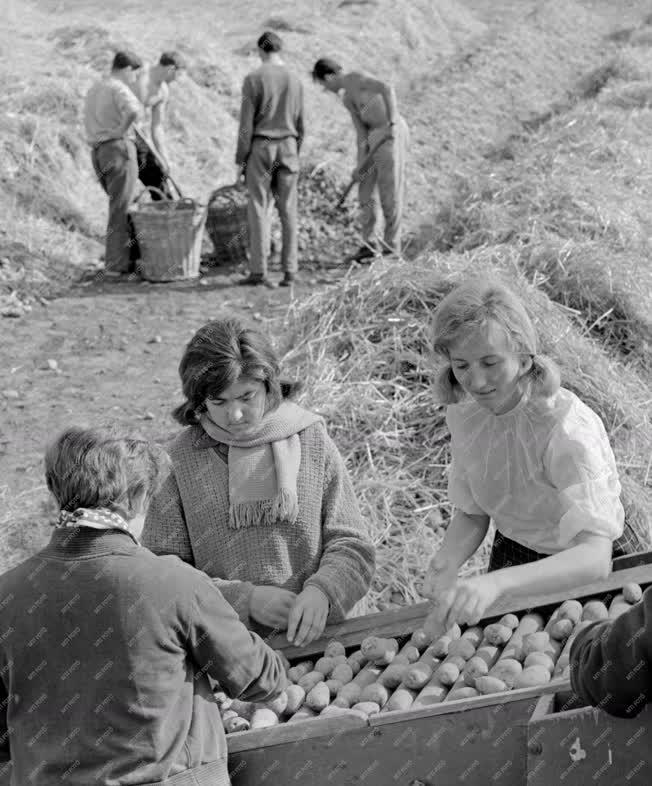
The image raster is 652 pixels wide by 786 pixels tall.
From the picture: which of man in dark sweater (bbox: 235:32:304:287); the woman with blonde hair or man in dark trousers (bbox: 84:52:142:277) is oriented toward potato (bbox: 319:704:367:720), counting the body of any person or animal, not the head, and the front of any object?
the woman with blonde hair

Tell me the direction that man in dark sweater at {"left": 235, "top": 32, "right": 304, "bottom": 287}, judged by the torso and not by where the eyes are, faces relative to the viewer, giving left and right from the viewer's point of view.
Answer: facing away from the viewer

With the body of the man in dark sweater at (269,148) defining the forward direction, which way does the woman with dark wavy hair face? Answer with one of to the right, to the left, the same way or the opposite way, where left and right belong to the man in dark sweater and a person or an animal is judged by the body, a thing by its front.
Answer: the opposite way

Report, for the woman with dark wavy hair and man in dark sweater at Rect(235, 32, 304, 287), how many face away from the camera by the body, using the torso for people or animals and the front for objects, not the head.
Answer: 1

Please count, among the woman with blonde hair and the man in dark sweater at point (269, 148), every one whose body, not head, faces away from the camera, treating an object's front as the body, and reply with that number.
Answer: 1

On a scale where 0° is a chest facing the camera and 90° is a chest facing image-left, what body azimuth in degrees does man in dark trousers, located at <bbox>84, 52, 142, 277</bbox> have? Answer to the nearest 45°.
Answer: approximately 225°

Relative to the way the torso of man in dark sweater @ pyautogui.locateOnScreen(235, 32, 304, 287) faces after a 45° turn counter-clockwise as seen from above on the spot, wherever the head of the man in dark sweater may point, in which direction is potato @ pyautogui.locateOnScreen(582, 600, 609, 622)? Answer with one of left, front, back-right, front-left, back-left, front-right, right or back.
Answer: back-left

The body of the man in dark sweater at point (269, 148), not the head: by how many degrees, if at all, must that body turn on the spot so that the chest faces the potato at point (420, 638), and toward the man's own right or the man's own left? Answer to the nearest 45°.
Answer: approximately 180°

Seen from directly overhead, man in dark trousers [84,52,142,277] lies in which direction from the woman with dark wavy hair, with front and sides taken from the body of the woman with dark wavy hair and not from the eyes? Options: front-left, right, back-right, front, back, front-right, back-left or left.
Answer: back

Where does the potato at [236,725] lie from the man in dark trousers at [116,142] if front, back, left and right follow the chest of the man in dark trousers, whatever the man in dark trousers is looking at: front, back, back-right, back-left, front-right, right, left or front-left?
back-right

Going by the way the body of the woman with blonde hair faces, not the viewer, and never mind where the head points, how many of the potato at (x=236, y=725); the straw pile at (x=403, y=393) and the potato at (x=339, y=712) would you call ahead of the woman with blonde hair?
2
